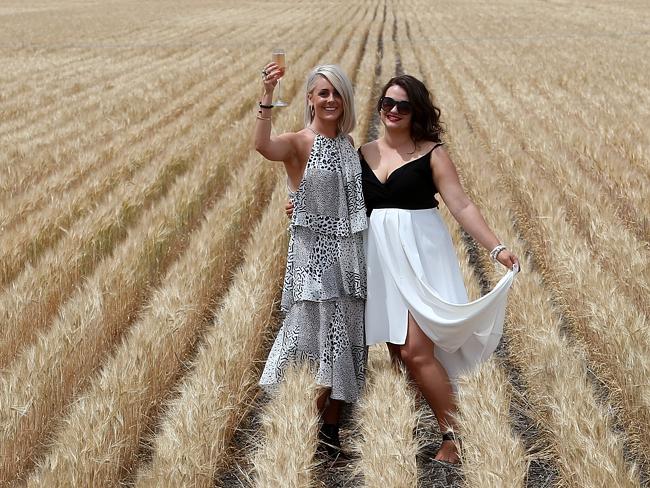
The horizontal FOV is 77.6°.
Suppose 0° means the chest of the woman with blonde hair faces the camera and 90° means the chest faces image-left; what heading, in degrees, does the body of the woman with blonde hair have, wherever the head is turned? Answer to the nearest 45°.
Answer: approximately 0°

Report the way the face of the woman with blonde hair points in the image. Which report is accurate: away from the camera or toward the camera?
toward the camera

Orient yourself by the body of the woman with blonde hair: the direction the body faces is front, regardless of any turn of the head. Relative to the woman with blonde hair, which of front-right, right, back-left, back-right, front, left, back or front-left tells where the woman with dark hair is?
left
